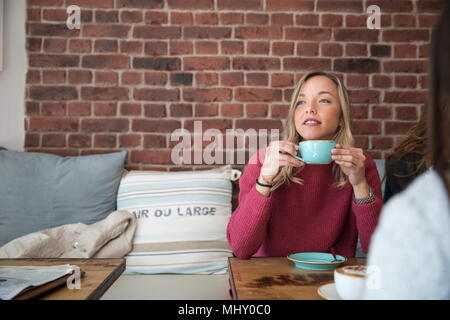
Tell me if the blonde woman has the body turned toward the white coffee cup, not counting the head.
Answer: yes

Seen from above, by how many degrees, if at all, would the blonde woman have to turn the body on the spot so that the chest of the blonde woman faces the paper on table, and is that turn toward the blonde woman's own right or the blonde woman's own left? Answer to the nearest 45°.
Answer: approximately 45° to the blonde woman's own right

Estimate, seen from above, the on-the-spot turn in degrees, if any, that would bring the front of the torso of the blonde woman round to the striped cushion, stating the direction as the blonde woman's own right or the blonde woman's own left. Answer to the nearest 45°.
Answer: approximately 135° to the blonde woman's own right

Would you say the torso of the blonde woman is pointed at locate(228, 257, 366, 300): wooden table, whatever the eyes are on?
yes

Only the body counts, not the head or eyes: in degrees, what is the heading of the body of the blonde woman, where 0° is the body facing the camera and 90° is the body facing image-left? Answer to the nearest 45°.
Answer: approximately 0°
